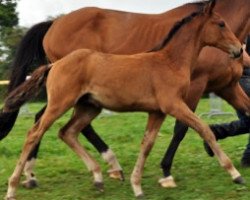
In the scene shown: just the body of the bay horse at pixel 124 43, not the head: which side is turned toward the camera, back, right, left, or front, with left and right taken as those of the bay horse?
right

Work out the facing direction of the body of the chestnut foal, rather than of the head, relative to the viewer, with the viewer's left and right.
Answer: facing to the right of the viewer

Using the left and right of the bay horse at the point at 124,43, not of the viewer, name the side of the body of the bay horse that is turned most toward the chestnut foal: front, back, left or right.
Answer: right

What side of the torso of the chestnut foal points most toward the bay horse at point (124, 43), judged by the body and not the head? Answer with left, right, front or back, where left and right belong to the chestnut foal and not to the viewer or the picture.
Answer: left
